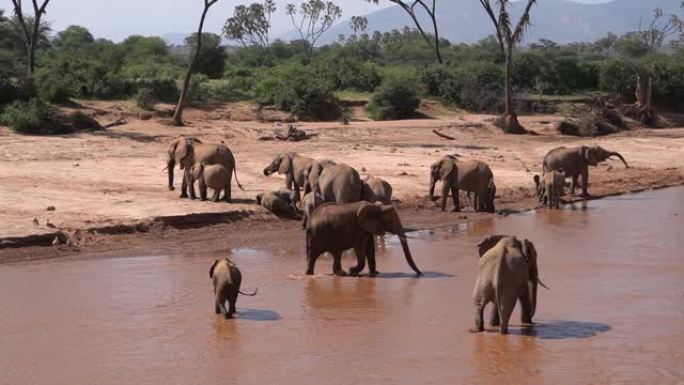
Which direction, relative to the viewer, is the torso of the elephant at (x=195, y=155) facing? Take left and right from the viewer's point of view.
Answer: facing to the left of the viewer

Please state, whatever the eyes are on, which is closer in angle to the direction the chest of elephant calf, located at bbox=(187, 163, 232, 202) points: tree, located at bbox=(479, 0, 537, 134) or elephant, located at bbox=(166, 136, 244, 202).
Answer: the elephant

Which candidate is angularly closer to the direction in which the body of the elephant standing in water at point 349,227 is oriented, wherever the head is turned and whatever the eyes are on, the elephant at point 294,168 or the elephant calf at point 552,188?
the elephant calf

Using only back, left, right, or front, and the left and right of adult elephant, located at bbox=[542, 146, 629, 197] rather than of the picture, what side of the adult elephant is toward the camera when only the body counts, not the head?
right

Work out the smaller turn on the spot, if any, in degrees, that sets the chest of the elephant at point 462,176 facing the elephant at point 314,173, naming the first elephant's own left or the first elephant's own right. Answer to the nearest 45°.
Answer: approximately 45° to the first elephant's own left

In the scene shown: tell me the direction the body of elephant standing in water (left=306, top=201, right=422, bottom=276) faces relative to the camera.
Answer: to the viewer's right

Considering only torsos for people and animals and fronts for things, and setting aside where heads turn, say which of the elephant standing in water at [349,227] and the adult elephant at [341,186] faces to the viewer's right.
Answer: the elephant standing in water

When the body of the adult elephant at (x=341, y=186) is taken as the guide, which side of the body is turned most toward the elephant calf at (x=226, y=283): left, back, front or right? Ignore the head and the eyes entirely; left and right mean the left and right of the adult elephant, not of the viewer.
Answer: back

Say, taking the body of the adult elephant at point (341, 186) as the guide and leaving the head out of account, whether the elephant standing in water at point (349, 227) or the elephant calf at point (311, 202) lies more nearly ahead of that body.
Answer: the elephant calf

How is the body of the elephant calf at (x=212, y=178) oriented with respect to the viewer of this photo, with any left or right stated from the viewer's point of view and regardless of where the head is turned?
facing to the left of the viewer

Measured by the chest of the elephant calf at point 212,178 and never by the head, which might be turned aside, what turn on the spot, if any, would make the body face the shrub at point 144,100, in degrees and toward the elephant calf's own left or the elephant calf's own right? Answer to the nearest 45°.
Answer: approximately 90° to the elephant calf's own right

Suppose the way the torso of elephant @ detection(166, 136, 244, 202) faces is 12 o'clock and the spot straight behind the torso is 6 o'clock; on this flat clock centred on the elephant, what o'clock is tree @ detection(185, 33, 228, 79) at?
The tree is roughly at 3 o'clock from the elephant.

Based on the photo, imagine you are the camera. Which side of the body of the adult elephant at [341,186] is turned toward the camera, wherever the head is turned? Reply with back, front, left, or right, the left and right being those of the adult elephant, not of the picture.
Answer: back

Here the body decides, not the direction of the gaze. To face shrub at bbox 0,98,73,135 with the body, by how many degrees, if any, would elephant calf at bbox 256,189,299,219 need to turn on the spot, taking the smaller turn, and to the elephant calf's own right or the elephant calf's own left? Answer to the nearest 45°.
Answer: approximately 45° to the elephant calf's own right

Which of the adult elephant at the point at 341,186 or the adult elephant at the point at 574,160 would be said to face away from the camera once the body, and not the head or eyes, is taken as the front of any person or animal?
the adult elephant at the point at 341,186

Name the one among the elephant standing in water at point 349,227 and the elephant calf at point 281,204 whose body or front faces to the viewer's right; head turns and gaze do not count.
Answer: the elephant standing in water
